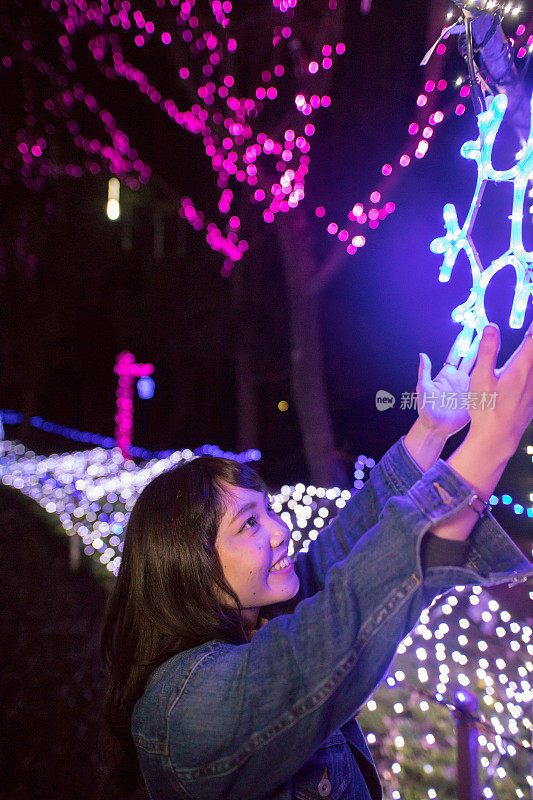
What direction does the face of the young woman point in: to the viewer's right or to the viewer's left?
to the viewer's right

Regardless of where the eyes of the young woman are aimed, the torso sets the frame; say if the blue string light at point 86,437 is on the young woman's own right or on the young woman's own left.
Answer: on the young woman's own left

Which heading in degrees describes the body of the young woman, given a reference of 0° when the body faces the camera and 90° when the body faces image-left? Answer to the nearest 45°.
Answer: approximately 270°
